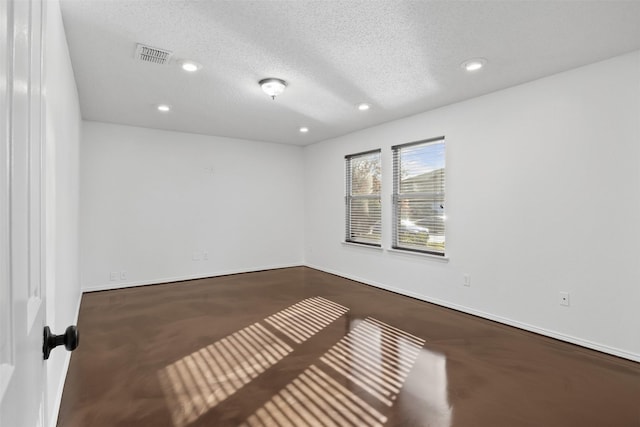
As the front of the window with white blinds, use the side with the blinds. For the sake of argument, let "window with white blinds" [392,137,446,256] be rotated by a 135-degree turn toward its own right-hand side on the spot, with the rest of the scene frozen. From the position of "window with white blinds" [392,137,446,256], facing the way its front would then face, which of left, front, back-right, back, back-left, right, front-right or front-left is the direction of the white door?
back

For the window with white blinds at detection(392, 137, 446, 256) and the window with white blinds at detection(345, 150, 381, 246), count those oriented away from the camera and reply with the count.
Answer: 0

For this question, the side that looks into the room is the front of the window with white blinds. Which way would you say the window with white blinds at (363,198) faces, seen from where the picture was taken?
facing the viewer and to the left of the viewer

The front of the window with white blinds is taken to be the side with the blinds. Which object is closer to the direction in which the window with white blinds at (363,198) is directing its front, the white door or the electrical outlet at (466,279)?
the white door

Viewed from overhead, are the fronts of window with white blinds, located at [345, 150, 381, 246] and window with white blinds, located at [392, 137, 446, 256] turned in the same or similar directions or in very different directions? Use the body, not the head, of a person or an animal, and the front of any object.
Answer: same or similar directions

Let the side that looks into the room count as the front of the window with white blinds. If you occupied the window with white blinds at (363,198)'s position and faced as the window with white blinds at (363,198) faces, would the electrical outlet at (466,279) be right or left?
on its left

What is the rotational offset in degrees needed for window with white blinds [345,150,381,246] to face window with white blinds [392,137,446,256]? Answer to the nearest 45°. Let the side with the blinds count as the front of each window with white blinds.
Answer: approximately 90° to its left
